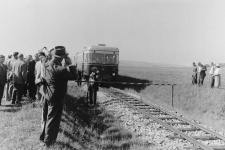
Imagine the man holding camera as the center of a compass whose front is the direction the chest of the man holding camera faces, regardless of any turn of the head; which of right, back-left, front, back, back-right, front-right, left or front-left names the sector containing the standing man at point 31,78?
front-left

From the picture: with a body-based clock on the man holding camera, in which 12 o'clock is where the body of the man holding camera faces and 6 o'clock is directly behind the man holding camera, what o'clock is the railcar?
The railcar is roughly at 11 o'clock from the man holding camera.

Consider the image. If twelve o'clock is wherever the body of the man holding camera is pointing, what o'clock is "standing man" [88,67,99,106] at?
The standing man is roughly at 11 o'clock from the man holding camera.

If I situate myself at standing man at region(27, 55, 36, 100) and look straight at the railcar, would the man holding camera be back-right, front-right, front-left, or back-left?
back-right

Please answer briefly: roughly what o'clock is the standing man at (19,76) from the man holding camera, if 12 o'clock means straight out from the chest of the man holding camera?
The standing man is roughly at 10 o'clock from the man holding camera.

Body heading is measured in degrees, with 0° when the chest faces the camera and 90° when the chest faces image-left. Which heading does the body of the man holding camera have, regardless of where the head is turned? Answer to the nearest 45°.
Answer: approximately 225°
